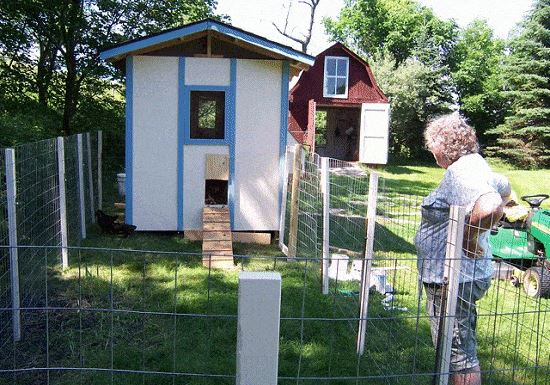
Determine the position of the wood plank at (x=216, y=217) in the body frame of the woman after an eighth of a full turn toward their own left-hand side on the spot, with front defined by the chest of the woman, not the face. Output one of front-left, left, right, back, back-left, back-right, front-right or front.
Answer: right

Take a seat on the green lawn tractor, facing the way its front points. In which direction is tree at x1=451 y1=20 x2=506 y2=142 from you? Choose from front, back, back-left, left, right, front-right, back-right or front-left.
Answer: back-left

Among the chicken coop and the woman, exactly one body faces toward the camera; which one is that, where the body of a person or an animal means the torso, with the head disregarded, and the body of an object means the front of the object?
the chicken coop

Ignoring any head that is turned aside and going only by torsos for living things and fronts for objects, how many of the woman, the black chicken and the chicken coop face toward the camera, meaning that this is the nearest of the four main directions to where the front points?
1

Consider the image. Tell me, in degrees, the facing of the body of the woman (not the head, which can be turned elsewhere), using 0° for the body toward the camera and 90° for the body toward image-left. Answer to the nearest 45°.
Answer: approximately 90°

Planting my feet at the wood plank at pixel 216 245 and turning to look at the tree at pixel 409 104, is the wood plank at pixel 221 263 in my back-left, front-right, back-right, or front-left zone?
back-right

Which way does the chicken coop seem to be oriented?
toward the camera
